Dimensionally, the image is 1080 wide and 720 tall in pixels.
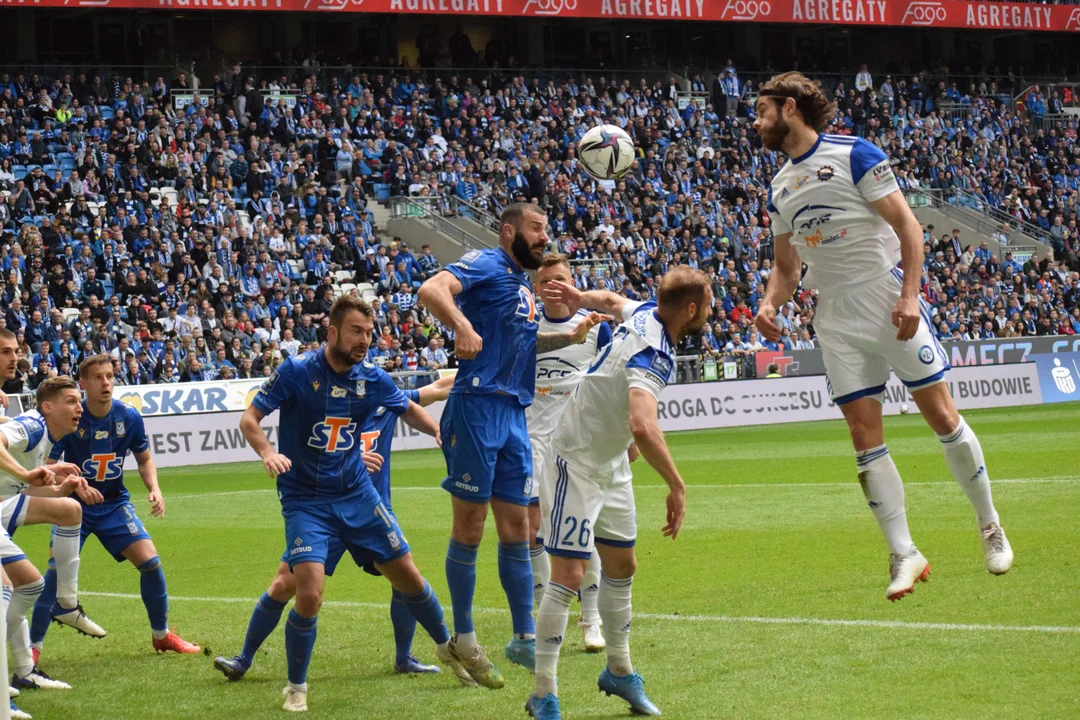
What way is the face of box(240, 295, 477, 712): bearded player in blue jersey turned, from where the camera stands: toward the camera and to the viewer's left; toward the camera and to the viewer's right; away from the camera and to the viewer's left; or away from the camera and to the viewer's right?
toward the camera and to the viewer's right

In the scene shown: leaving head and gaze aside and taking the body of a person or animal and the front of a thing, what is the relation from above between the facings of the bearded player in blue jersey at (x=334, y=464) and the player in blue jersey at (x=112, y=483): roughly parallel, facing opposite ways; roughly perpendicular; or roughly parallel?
roughly parallel

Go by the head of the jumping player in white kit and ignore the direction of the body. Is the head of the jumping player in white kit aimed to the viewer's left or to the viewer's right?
to the viewer's left

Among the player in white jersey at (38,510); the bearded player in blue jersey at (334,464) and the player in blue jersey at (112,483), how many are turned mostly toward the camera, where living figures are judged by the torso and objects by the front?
2

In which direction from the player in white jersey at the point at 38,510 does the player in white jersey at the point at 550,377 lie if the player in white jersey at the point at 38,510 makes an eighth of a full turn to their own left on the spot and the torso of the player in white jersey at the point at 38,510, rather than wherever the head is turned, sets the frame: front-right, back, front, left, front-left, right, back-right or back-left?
front-right

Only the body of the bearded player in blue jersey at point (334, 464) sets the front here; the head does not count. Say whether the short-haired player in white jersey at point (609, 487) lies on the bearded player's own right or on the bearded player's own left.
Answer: on the bearded player's own left

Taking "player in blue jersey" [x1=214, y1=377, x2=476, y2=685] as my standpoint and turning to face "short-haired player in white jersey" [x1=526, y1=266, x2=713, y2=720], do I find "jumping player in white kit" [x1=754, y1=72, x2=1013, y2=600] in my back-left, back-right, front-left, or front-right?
front-left

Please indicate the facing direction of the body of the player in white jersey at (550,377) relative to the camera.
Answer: toward the camera

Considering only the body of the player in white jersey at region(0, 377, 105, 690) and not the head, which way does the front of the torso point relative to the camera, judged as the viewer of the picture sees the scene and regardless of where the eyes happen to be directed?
to the viewer's right

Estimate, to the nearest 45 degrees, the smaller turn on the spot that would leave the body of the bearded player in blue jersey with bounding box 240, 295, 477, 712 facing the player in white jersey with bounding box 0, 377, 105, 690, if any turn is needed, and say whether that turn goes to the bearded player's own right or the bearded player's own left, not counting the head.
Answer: approximately 135° to the bearded player's own right

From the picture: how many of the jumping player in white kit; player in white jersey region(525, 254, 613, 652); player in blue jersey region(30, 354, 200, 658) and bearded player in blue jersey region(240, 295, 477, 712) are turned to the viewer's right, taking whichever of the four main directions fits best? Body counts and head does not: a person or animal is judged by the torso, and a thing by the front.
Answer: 0

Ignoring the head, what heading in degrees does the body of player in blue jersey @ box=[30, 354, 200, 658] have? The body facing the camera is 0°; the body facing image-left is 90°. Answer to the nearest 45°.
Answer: approximately 0°

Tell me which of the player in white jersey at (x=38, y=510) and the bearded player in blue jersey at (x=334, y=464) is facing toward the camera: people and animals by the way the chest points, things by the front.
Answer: the bearded player in blue jersey
